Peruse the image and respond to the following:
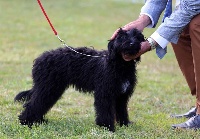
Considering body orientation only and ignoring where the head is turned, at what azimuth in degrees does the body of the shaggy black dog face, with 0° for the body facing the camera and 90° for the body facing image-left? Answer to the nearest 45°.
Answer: approximately 315°
